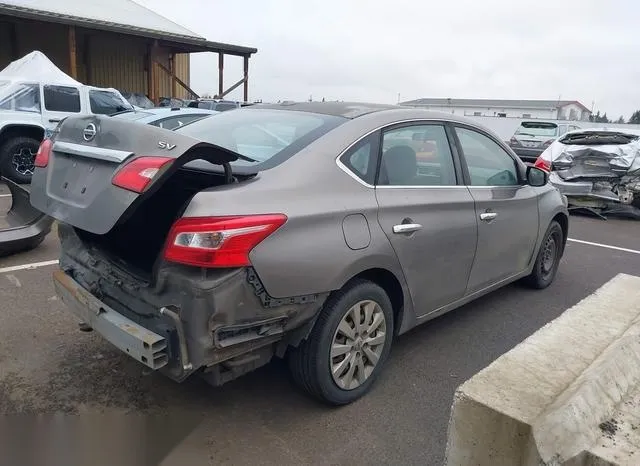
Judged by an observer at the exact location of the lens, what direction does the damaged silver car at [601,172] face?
facing away from the viewer

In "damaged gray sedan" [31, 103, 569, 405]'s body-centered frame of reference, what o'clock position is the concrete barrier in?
The concrete barrier is roughly at 3 o'clock from the damaged gray sedan.

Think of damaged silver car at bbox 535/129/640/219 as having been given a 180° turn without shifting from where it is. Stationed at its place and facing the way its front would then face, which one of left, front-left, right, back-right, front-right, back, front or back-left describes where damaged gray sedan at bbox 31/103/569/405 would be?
front

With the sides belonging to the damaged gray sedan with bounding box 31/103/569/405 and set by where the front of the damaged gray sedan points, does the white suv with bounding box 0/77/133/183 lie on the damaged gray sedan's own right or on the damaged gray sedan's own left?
on the damaged gray sedan's own left

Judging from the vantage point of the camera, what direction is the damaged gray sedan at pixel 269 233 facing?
facing away from the viewer and to the right of the viewer
